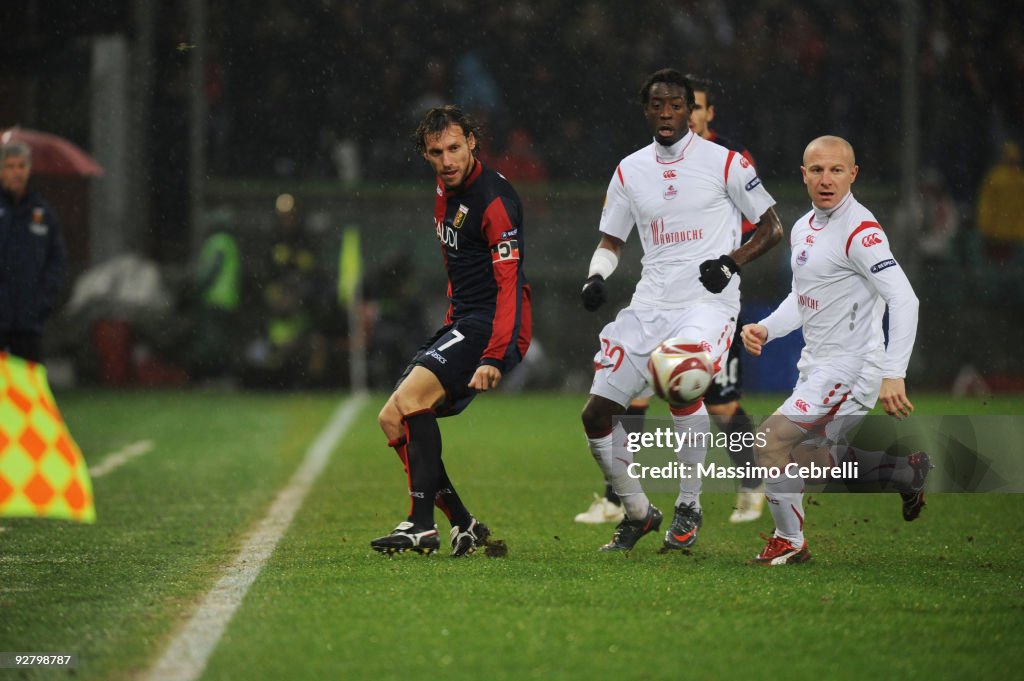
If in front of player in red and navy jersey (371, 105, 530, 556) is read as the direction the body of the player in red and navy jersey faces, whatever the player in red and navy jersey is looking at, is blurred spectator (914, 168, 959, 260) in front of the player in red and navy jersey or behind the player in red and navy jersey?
behind

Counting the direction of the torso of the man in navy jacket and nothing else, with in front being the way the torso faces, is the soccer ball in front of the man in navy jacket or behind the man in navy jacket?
in front

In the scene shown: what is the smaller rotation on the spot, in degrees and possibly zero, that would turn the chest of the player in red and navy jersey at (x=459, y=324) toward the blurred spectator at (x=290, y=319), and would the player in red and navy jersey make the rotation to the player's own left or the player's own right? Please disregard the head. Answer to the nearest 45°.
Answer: approximately 135° to the player's own right

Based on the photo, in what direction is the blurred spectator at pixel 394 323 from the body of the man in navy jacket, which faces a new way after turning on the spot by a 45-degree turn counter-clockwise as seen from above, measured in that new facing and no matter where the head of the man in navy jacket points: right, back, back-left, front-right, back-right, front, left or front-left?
left

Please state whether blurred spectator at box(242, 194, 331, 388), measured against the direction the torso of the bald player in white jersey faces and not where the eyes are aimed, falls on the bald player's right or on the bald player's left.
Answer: on the bald player's right

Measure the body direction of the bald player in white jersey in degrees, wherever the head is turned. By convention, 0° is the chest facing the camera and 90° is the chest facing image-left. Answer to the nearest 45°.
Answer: approximately 45°

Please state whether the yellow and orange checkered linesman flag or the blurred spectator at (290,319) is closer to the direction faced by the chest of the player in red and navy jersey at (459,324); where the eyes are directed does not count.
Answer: the yellow and orange checkered linesman flag

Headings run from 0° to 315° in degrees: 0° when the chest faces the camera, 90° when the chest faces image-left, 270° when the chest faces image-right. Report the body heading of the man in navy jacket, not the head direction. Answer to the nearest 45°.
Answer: approximately 0°

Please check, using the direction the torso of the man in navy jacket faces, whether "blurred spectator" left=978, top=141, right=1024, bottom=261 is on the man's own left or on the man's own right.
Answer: on the man's own left

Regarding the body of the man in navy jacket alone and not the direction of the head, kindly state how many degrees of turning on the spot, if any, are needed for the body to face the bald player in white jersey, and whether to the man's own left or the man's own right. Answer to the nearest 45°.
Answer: approximately 45° to the man's own left

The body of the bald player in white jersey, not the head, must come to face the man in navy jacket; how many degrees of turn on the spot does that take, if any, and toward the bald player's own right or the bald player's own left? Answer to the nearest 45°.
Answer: approximately 90° to the bald player's own right

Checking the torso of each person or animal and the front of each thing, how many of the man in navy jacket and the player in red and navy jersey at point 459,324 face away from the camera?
0

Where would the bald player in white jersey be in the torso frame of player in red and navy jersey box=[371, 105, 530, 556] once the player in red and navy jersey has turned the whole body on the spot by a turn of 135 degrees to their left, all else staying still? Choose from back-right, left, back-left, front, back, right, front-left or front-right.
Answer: front

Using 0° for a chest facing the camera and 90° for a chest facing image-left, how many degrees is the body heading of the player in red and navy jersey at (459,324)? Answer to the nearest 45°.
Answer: approximately 45°
